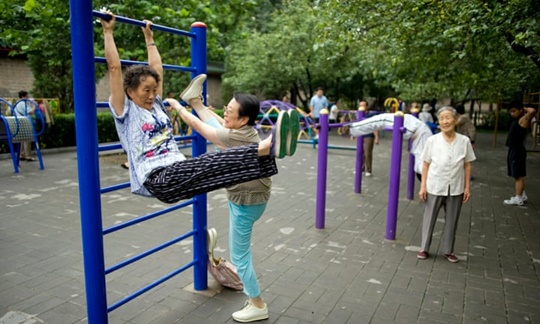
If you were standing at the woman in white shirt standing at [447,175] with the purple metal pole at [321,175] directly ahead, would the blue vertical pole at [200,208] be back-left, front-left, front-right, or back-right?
front-left

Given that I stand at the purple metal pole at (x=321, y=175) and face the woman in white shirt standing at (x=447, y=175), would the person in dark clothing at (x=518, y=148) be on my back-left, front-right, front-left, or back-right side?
front-left

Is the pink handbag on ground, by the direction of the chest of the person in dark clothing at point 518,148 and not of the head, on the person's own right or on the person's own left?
on the person's own left

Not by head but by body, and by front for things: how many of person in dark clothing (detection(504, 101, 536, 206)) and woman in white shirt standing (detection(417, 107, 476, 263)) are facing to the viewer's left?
1

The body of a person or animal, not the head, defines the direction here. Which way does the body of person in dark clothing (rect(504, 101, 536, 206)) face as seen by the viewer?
to the viewer's left

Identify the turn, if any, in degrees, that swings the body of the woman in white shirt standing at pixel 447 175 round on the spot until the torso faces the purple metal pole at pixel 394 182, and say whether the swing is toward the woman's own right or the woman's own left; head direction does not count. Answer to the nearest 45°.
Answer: approximately 135° to the woman's own right

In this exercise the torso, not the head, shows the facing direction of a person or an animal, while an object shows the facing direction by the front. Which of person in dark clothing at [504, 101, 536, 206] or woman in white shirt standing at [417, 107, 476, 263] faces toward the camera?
the woman in white shirt standing

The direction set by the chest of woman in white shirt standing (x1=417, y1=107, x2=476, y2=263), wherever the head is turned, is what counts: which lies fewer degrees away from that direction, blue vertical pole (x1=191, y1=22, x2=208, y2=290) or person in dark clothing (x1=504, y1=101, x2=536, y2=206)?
the blue vertical pole

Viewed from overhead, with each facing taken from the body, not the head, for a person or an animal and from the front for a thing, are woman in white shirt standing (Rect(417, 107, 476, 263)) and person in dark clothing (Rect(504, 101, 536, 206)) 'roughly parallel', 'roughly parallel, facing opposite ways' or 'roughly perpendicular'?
roughly perpendicular

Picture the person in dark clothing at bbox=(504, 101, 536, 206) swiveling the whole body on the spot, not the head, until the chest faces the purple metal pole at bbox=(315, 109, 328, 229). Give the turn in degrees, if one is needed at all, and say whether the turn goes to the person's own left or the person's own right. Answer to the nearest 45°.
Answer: approximately 45° to the person's own left

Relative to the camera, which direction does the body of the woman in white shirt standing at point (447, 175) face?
toward the camera

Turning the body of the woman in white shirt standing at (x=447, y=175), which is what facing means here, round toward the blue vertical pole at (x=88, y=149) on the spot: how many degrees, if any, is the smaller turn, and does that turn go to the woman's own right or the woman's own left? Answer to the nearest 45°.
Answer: approximately 45° to the woman's own right
